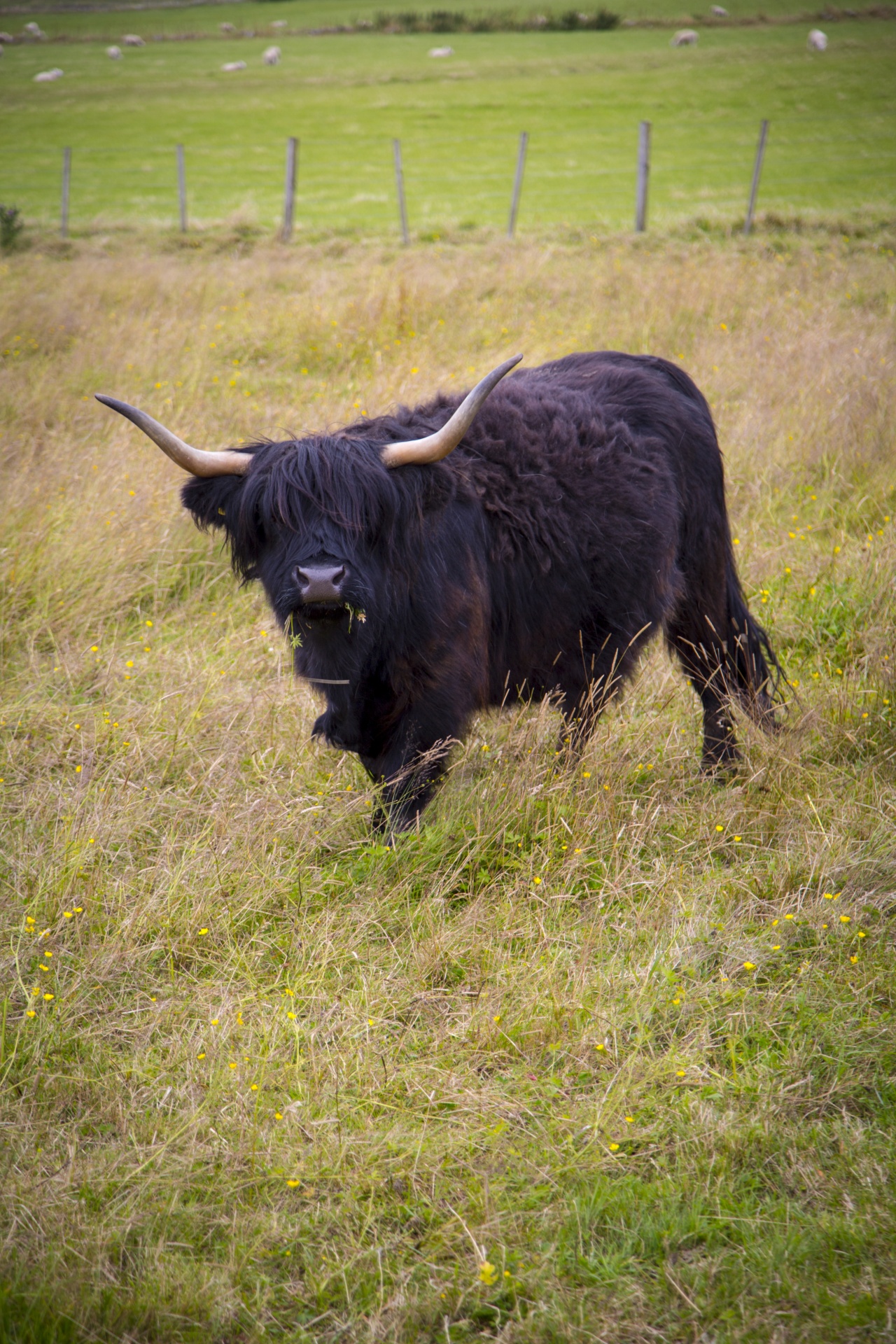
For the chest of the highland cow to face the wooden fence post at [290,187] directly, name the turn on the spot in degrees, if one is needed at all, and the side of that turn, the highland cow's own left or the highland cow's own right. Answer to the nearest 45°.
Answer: approximately 135° to the highland cow's own right

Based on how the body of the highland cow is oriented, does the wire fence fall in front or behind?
behind

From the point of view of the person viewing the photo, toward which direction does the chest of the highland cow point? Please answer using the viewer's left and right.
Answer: facing the viewer and to the left of the viewer

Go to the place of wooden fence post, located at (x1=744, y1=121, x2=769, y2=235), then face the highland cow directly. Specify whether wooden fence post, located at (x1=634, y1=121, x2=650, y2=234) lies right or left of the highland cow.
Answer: right

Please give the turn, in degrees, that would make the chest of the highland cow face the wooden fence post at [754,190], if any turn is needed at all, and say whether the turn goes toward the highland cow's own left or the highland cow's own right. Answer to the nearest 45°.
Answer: approximately 135° to the highland cow's own right
